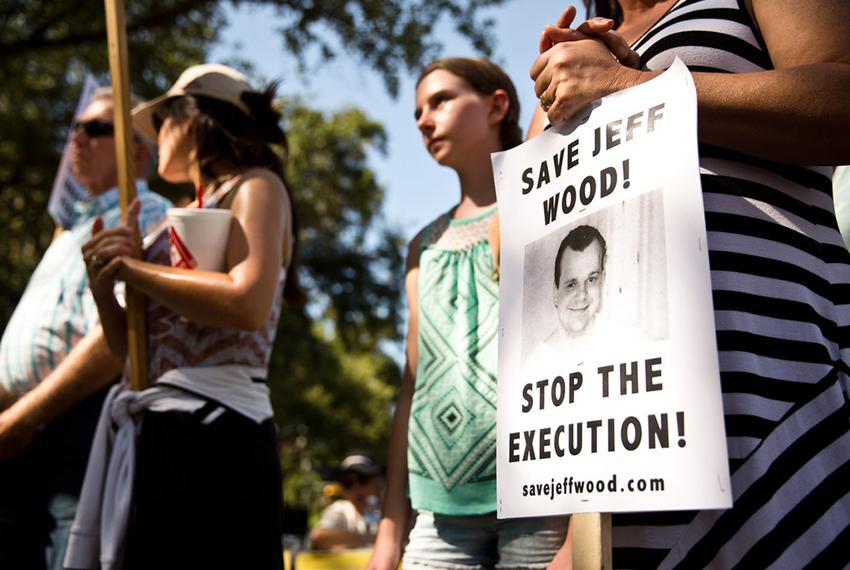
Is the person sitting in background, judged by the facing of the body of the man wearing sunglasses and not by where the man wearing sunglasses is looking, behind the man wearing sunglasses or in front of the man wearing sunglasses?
behind

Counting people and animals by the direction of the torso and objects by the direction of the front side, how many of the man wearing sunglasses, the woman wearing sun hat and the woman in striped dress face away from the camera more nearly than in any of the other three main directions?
0

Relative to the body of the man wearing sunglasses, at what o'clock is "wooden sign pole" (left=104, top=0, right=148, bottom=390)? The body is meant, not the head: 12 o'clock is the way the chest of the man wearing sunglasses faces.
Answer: The wooden sign pole is roughly at 10 o'clock from the man wearing sunglasses.

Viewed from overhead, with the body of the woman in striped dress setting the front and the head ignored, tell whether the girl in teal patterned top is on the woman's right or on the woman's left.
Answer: on the woman's right

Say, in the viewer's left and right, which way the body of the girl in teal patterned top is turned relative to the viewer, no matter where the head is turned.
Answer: facing the viewer and to the left of the viewer

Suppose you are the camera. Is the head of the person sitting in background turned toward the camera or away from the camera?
toward the camera

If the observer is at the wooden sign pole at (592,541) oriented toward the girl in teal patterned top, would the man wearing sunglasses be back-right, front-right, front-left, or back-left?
front-left

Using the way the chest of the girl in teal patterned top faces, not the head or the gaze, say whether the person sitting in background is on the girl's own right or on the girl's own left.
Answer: on the girl's own right

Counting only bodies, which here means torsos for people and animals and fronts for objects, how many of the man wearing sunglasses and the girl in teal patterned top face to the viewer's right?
0

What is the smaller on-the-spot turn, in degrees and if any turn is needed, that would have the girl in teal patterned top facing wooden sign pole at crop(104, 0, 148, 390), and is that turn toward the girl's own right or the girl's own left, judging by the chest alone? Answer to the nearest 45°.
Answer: approximately 45° to the girl's own right

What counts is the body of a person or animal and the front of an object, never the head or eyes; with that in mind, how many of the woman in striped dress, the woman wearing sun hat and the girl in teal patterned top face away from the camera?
0

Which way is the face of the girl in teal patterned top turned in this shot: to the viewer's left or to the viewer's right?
to the viewer's left
